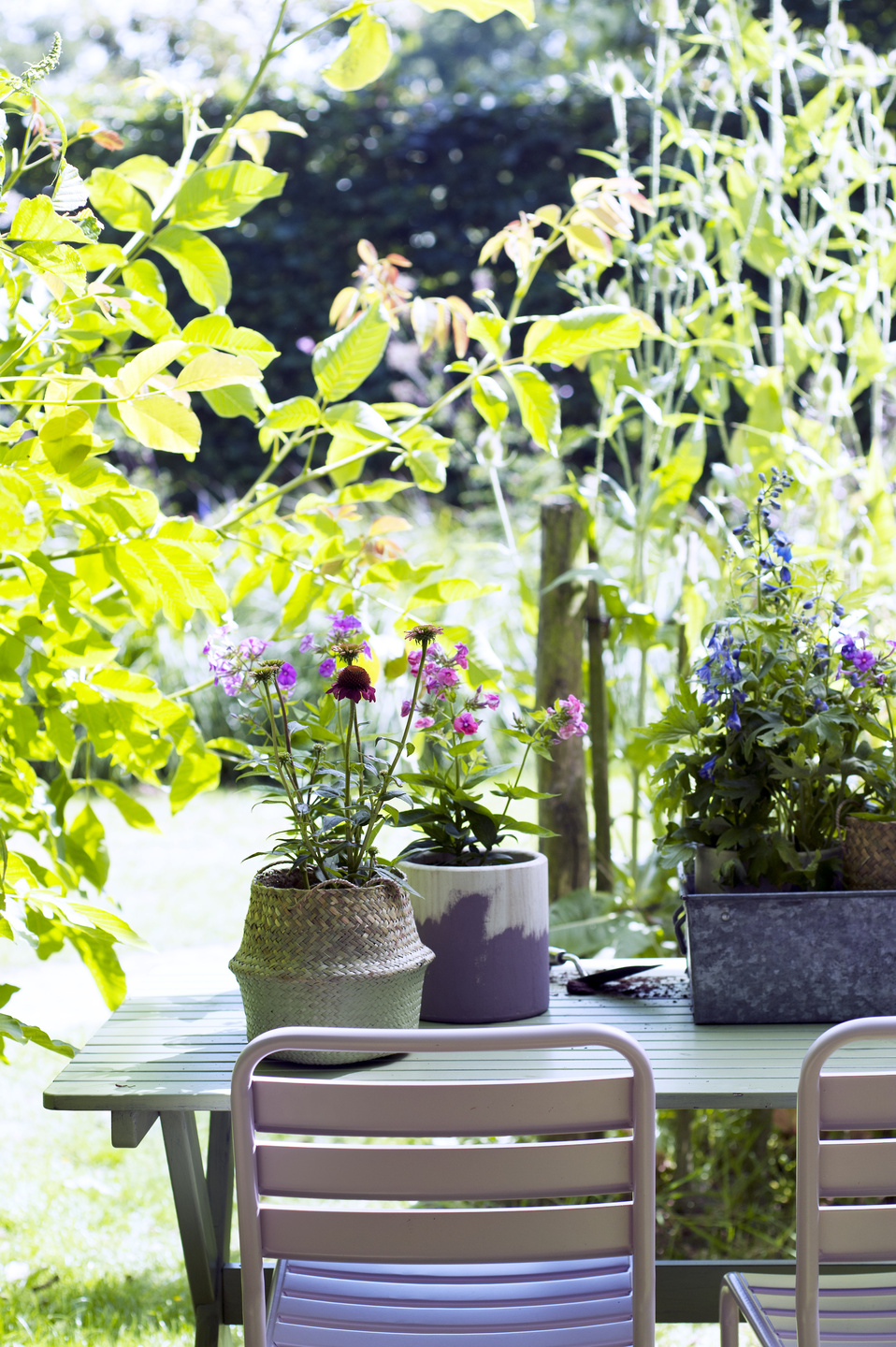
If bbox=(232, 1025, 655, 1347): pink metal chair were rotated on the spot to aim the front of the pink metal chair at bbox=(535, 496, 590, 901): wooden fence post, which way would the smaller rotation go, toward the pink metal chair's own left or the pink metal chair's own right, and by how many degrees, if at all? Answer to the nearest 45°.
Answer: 0° — it already faces it

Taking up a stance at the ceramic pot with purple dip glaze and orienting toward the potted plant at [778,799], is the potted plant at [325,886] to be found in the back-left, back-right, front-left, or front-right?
back-right

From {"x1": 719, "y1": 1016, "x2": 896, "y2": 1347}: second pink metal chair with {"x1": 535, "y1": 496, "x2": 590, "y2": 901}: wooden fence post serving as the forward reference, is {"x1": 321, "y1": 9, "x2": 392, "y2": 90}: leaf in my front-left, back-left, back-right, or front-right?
front-left

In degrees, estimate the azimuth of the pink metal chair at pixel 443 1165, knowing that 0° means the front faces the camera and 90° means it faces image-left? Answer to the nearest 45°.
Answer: approximately 180°

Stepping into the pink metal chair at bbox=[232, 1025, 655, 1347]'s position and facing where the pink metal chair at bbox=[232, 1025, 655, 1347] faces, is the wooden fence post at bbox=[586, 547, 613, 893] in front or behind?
in front
